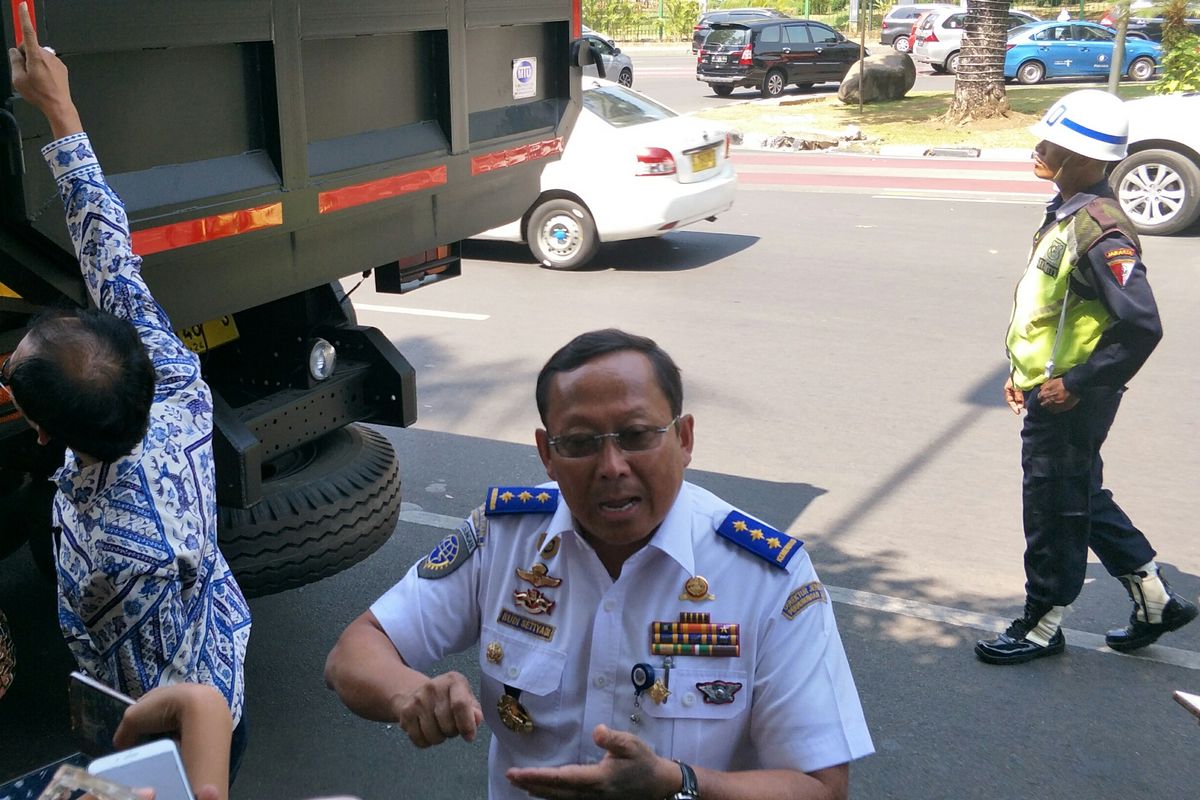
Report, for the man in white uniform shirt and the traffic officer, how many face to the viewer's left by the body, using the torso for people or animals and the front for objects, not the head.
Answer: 1

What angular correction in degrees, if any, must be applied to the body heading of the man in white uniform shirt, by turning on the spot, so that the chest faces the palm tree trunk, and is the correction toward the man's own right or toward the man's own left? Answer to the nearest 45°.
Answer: approximately 180°

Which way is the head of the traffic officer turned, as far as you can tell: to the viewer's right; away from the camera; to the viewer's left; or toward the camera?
to the viewer's left

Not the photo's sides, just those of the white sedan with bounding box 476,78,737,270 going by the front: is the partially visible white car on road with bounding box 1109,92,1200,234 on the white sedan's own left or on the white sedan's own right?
on the white sedan's own right

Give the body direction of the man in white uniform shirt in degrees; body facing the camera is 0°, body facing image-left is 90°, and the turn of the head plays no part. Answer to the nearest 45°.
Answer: approximately 0°

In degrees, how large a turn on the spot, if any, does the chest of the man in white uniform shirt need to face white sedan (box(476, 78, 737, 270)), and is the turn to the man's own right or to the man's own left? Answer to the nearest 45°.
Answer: approximately 180°

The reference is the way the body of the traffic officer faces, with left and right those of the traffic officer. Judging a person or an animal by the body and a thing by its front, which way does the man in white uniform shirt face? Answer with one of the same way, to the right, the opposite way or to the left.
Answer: to the left

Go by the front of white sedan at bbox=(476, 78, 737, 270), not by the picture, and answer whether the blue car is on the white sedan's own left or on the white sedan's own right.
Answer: on the white sedan's own right

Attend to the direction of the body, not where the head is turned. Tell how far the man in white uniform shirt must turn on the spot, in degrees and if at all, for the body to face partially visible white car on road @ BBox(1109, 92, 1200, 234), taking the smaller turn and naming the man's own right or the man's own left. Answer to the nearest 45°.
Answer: approximately 135° to the man's own left

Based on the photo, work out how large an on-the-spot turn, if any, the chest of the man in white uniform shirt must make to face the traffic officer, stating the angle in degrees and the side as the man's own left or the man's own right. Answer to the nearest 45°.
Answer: approximately 135° to the man's own left

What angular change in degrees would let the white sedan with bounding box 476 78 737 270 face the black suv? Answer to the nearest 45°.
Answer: approximately 45° to its right

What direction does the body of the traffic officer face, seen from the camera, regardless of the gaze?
to the viewer's left

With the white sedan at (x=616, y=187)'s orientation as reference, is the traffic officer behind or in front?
behind

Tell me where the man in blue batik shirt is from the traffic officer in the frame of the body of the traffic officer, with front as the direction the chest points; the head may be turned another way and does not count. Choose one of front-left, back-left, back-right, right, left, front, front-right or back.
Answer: front-left

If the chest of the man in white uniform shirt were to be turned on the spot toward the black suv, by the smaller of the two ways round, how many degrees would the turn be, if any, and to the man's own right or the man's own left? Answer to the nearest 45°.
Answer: approximately 180°

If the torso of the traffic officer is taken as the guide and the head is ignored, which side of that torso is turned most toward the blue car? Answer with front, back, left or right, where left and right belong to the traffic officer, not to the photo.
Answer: right
